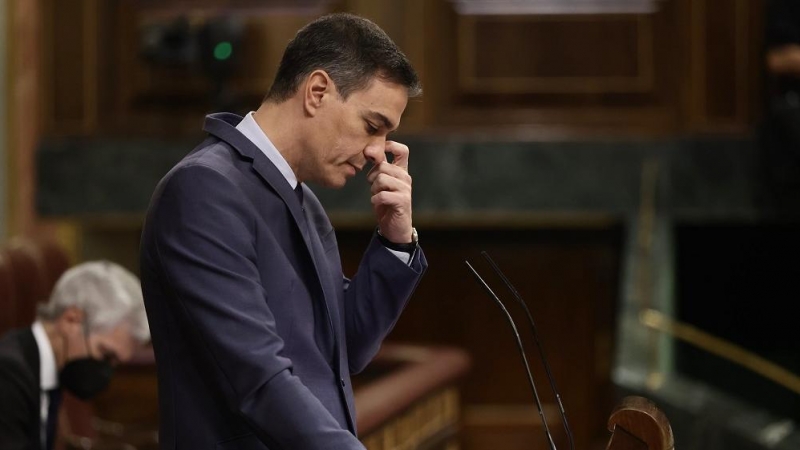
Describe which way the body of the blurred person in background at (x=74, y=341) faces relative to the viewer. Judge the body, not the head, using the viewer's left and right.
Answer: facing to the right of the viewer

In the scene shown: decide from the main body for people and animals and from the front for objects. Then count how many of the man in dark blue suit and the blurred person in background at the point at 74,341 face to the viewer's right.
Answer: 2

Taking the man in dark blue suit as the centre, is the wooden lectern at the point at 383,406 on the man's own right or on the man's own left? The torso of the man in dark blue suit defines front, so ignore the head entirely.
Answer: on the man's own left

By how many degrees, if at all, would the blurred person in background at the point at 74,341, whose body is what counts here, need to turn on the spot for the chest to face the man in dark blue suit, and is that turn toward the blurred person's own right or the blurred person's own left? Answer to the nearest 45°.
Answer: approximately 90° to the blurred person's own right

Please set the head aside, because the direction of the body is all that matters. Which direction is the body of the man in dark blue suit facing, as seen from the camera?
to the viewer's right

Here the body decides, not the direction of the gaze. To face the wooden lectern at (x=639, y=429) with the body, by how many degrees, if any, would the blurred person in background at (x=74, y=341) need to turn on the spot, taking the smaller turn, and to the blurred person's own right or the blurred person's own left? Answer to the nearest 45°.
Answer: approximately 90° to the blurred person's own right
